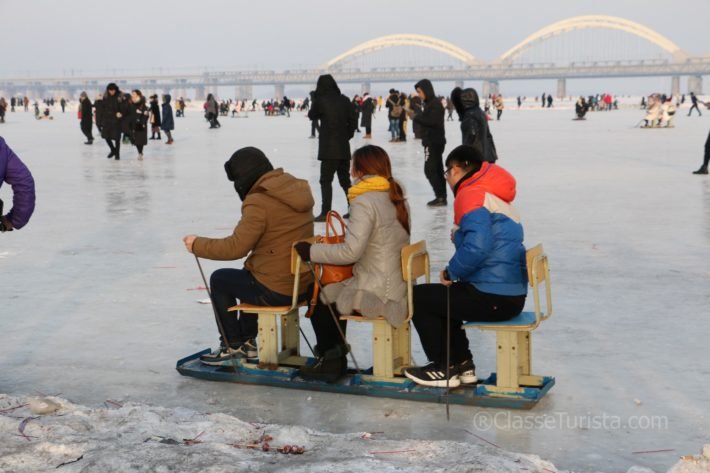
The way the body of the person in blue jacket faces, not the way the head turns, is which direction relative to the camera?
to the viewer's left

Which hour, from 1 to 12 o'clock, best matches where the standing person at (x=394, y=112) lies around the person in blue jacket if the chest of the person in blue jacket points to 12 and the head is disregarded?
The standing person is roughly at 3 o'clock from the person in blue jacket.

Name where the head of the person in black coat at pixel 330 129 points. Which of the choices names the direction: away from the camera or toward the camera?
away from the camera

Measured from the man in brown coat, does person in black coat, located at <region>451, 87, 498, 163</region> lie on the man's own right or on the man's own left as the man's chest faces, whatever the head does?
on the man's own right

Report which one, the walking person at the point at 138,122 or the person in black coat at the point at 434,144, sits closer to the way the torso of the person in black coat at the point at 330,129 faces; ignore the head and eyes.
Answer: the walking person

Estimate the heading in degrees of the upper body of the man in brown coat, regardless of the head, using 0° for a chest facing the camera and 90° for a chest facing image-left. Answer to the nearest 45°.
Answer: approximately 90°

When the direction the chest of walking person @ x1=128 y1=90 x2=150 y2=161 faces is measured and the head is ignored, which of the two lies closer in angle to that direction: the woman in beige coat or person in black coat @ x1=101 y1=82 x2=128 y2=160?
the woman in beige coat

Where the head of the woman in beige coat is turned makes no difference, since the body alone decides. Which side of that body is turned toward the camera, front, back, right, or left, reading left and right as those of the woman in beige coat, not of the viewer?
left

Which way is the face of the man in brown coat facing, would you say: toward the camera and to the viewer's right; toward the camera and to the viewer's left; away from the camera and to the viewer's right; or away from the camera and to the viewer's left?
away from the camera and to the viewer's left

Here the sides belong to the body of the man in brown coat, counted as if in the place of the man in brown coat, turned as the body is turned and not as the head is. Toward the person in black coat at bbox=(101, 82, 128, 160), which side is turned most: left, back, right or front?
right

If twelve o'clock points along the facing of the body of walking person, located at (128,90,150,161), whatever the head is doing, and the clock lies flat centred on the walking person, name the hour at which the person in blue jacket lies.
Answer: The person in blue jacket is roughly at 12 o'clock from the walking person.
